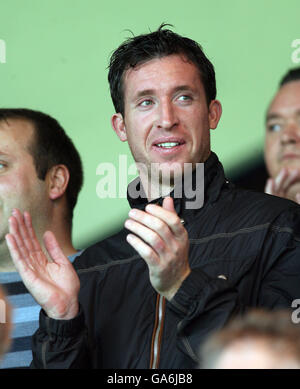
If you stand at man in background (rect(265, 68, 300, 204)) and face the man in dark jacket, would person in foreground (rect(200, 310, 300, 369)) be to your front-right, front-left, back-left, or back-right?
front-left

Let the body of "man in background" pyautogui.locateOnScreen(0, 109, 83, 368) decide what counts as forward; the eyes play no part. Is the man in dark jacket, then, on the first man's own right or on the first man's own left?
on the first man's own left

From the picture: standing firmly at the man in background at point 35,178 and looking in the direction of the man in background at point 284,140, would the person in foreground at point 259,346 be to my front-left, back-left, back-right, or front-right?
front-right

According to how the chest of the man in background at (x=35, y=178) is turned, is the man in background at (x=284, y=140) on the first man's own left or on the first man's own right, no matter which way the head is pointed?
on the first man's own left

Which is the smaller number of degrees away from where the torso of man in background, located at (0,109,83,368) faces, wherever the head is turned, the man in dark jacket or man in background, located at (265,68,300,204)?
the man in dark jacket
